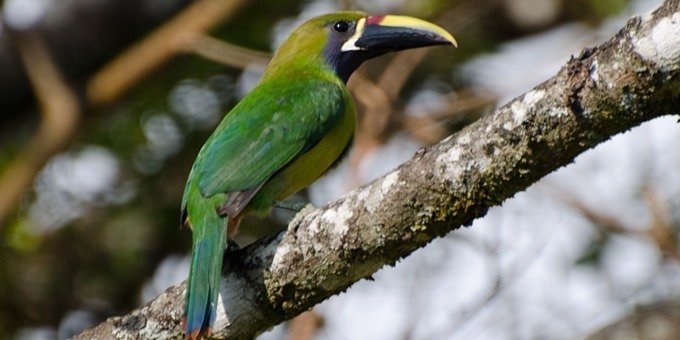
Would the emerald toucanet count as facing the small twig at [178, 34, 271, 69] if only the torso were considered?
no

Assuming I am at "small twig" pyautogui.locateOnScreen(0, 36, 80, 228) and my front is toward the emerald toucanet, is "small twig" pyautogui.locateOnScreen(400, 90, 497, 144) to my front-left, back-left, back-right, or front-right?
front-left

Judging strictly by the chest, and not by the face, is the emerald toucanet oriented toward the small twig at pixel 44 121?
no

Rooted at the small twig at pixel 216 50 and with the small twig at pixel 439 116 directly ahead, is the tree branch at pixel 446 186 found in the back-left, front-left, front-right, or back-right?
front-right

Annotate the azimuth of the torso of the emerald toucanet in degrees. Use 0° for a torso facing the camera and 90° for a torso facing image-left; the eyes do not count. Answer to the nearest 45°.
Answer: approximately 270°
